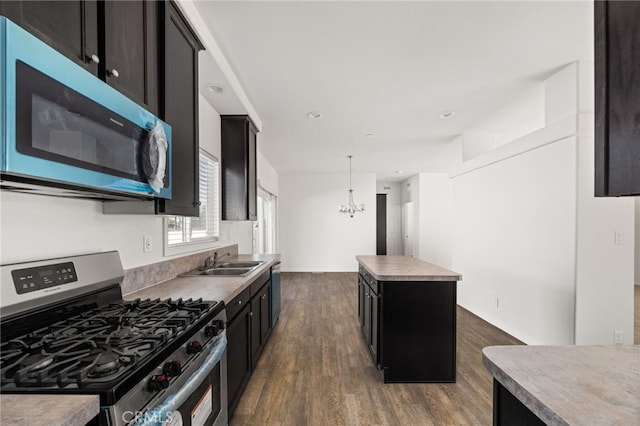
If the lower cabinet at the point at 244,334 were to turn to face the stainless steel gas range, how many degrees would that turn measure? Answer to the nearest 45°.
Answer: approximately 90° to its right

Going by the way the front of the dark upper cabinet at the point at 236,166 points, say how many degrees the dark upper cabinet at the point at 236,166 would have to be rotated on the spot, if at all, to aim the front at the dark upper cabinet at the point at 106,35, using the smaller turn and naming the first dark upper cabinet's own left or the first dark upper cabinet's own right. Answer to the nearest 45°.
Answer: approximately 90° to the first dark upper cabinet's own right

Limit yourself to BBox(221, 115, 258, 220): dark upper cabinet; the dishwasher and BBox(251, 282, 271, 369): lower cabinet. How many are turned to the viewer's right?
3

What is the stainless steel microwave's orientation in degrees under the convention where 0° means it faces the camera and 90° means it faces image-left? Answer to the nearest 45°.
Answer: approximately 315°

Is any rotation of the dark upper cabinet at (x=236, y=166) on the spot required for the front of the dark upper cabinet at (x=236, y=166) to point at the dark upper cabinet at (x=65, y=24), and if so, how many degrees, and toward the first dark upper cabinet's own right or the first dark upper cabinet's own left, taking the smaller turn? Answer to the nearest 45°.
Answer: approximately 90° to the first dark upper cabinet's own right

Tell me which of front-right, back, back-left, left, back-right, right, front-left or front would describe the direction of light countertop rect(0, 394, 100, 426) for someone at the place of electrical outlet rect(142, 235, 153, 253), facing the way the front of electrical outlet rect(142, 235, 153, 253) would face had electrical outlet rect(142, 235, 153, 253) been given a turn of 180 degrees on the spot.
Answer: back-left

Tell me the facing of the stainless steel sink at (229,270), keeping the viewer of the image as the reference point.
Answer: facing to the right of the viewer

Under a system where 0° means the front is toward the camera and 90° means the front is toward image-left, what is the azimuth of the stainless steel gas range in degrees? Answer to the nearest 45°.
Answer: approximately 315°

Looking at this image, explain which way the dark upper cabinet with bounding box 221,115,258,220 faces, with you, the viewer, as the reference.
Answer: facing to the right of the viewer

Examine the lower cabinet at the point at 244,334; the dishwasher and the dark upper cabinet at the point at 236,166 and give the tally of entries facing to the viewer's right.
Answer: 3

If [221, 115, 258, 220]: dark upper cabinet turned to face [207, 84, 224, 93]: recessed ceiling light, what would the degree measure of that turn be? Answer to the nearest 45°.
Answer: approximately 90° to its right

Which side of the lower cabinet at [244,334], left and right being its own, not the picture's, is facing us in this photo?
right

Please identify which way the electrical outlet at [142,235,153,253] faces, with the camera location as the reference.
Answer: facing the viewer and to the right of the viewer
